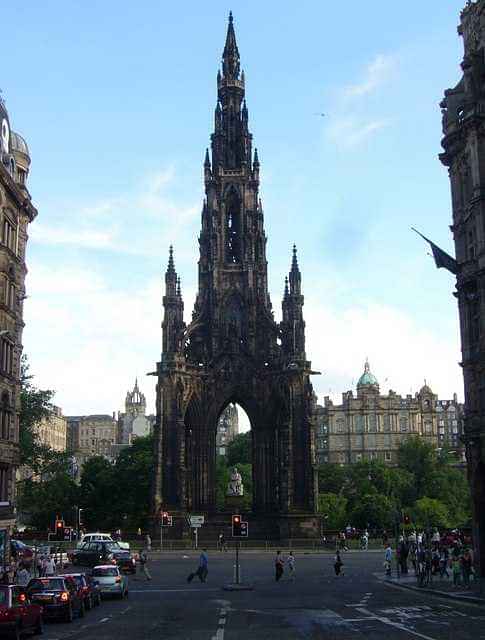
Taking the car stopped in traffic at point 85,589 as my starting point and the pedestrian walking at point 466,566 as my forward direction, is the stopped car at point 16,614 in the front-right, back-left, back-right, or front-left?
back-right

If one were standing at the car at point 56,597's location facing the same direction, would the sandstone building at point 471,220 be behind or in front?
in front

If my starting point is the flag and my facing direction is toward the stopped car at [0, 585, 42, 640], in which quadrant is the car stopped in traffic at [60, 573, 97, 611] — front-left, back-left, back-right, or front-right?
front-right

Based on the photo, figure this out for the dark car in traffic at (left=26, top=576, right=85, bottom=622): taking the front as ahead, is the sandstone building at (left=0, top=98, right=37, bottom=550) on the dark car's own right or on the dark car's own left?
on the dark car's own left

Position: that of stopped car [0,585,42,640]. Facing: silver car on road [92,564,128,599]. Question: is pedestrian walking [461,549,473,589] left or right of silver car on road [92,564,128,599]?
right

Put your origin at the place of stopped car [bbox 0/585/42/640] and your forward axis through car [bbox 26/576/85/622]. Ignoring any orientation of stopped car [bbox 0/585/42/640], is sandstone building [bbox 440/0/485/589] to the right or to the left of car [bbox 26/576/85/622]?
right

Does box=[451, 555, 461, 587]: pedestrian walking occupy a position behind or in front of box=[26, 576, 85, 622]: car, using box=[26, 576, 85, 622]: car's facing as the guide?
in front

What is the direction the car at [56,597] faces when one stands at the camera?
facing away from the viewer and to the right of the viewer

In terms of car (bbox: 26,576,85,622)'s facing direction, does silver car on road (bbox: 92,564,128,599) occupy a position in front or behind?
in front

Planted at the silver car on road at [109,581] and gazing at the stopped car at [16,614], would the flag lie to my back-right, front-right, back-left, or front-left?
back-left
